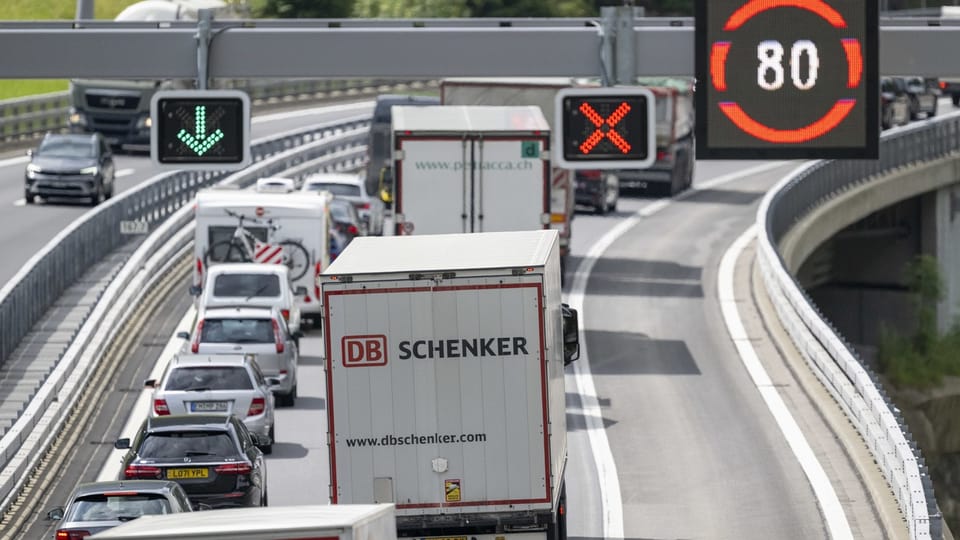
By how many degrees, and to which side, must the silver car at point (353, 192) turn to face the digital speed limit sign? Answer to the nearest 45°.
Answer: approximately 180°

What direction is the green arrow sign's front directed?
toward the camera

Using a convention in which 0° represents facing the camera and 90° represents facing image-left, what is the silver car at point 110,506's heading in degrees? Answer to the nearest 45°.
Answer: approximately 180°

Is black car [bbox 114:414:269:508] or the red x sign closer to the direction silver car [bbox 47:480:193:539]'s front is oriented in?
the black car

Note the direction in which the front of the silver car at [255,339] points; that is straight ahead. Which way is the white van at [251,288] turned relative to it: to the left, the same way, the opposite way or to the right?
the same way

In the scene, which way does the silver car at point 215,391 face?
away from the camera

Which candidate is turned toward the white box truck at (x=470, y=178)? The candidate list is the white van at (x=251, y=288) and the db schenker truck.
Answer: the db schenker truck

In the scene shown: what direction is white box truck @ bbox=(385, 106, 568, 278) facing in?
away from the camera

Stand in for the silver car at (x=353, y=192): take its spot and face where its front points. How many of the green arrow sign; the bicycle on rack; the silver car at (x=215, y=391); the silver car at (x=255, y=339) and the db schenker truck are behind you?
5

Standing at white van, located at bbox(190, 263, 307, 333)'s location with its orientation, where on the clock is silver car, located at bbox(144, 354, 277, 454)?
The silver car is roughly at 6 o'clock from the white van.

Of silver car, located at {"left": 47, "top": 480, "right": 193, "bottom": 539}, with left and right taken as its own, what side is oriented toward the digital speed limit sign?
right

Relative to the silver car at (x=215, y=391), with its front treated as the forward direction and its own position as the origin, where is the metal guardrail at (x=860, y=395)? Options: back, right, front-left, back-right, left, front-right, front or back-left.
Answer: right

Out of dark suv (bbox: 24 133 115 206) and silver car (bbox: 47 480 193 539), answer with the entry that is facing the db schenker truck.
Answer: the dark suv

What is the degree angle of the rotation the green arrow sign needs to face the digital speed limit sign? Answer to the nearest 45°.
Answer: approximately 45° to its left

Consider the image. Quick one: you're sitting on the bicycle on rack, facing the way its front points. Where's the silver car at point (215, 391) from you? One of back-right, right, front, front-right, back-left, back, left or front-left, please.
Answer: left

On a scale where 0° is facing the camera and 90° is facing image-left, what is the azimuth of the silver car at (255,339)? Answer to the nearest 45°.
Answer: approximately 180°

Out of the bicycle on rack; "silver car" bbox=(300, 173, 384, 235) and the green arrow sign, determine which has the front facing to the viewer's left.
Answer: the bicycle on rack

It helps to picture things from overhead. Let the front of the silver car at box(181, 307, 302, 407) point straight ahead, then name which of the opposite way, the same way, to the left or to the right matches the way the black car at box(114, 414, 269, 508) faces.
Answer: the same way
